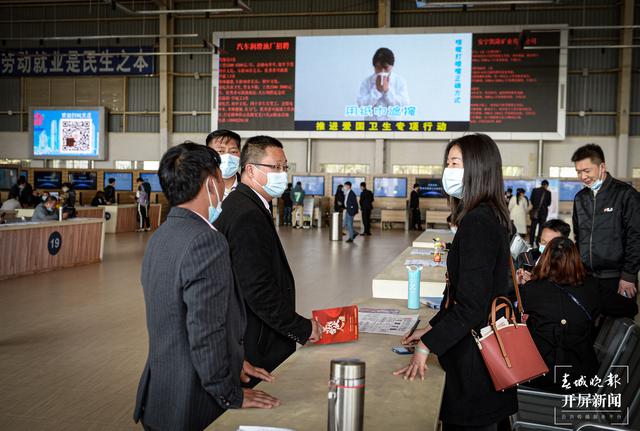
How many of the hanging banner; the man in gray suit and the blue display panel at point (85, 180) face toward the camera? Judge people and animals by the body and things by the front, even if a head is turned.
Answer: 2

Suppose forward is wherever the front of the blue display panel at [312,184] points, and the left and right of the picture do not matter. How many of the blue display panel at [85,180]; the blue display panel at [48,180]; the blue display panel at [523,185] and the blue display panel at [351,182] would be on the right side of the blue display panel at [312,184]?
2

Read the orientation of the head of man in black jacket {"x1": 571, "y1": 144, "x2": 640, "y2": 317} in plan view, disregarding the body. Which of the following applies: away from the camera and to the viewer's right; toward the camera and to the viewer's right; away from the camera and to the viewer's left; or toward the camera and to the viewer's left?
toward the camera and to the viewer's left

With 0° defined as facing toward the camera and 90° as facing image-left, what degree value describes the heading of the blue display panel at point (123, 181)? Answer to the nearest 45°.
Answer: approximately 0°

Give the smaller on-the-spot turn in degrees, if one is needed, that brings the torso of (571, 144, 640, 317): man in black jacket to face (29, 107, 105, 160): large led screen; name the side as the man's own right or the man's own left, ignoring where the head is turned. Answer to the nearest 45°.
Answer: approximately 90° to the man's own right

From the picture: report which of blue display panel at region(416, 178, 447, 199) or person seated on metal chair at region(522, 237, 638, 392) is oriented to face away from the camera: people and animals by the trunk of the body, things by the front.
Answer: the person seated on metal chair

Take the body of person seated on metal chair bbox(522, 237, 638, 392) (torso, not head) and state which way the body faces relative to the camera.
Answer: away from the camera

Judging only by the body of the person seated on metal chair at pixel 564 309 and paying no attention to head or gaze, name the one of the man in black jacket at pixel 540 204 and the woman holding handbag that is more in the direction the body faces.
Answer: the man in black jacket

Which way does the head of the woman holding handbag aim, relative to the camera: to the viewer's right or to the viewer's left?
to the viewer's left

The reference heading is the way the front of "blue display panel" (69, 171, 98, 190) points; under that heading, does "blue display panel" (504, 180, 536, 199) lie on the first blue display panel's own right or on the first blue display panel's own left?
on the first blue display panel's own left

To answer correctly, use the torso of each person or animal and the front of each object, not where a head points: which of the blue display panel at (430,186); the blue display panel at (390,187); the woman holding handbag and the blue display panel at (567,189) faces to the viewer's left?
the woman holding handbag

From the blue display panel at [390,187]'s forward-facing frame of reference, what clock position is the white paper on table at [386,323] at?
The white paper on table is roughly at 12 o'clock from the blue display panel.

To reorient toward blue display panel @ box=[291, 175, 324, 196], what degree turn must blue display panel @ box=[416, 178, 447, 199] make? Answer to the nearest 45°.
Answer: approximately 90° to its right

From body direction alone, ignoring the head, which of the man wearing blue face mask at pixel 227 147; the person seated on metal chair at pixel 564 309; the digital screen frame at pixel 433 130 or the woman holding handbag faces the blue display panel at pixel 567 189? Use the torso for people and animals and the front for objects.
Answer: the person seated on metal chair
